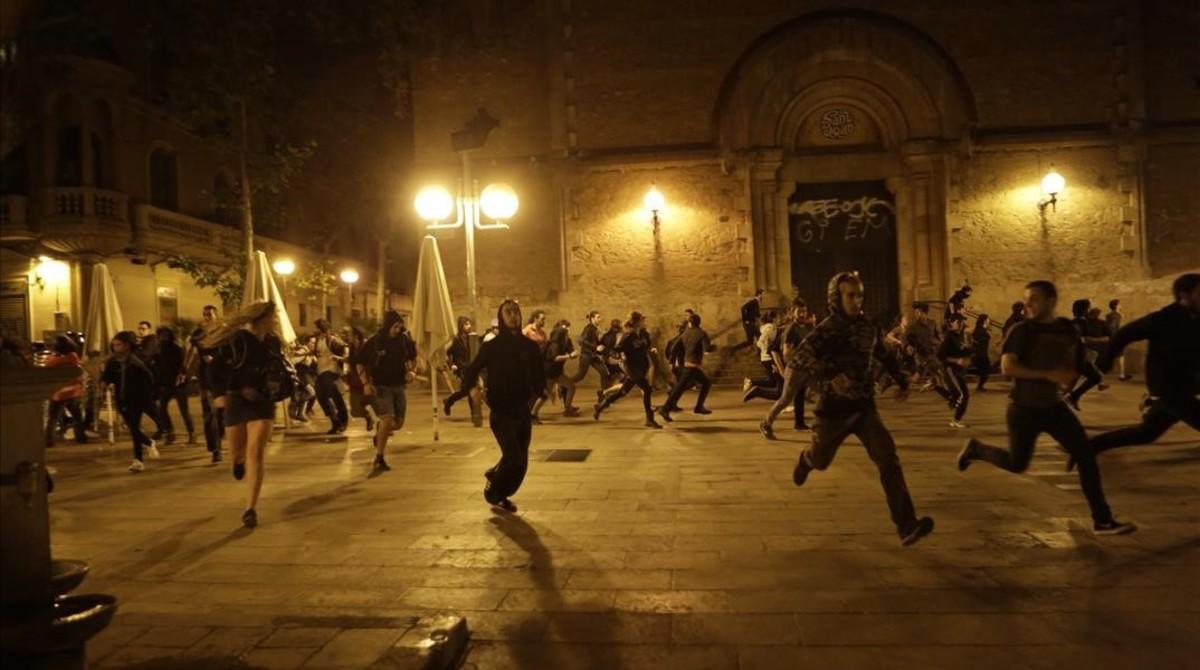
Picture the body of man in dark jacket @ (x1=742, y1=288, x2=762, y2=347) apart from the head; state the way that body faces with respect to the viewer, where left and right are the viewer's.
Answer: facing to the right of the viewer

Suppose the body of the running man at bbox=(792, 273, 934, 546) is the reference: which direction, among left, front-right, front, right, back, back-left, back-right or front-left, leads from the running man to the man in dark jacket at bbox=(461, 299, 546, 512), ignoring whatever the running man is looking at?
back-right

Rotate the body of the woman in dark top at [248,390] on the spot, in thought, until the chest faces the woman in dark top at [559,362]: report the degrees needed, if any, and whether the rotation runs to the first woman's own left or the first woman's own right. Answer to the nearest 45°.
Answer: approximately 135° to the first woman's own left

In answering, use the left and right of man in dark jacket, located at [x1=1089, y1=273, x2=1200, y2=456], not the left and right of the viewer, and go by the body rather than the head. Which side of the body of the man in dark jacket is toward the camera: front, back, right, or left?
right

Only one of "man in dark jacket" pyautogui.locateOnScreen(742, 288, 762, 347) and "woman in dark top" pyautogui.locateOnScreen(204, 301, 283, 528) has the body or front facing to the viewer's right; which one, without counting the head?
the man in dark jacket

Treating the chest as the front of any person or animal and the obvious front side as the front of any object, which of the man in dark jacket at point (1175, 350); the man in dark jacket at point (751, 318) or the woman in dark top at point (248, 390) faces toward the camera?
the woman in dark top

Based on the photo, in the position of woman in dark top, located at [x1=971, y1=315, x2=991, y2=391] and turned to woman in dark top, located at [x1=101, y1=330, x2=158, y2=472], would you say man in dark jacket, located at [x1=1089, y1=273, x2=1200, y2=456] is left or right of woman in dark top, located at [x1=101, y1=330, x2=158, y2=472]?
left

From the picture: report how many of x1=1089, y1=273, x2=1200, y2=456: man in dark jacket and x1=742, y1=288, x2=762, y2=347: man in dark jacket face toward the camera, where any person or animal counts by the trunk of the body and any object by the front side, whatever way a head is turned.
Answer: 0

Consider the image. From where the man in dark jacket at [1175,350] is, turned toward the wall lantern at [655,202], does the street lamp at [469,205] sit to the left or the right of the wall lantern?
left

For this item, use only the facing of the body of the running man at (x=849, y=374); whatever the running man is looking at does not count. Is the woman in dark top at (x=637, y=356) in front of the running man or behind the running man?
behind

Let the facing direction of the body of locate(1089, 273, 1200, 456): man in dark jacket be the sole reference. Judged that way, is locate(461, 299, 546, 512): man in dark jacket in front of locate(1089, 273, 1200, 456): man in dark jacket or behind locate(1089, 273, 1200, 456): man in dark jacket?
behind
